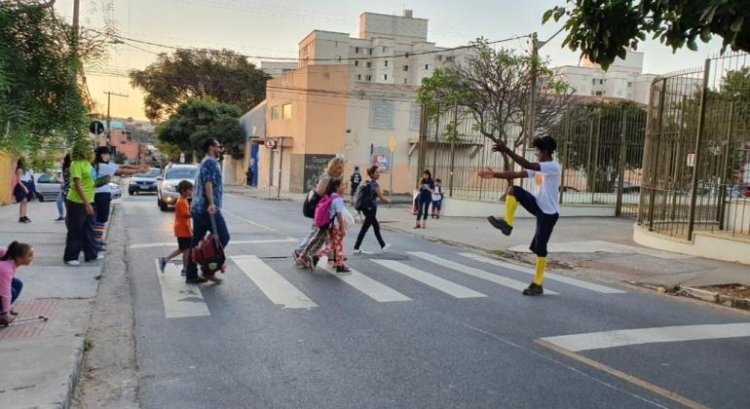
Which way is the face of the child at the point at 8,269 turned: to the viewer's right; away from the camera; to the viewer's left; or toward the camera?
to the viewer's right

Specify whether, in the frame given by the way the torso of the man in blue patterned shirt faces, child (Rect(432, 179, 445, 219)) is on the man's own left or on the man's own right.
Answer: on the man's own left

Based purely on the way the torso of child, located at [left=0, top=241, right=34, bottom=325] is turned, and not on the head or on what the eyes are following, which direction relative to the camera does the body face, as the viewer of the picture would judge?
to the viewer's right

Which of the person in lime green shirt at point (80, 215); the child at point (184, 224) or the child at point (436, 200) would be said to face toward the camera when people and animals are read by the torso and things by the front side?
the child at point (436, 200)

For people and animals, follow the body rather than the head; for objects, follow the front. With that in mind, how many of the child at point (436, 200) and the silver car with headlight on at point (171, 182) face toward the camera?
2

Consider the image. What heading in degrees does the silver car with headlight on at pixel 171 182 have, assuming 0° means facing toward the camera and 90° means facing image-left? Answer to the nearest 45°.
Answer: approximately 0°

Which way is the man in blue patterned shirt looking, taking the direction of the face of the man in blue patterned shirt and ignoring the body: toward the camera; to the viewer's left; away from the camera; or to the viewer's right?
to the viewer's right

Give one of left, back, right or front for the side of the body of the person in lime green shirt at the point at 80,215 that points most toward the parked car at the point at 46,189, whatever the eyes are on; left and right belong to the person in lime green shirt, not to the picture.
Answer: left

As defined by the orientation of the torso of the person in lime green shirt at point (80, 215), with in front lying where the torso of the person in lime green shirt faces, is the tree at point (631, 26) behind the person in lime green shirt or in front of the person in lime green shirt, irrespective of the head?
in front

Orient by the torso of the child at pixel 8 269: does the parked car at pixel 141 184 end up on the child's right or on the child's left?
on the child's left

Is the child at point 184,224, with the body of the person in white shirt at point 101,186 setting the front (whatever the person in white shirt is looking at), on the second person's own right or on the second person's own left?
on the second person's own right

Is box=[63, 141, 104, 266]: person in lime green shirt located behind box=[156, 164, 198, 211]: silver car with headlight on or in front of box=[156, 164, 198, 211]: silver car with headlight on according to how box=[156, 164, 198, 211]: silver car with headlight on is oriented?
in front
